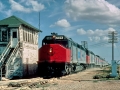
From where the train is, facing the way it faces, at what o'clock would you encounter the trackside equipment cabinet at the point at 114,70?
The trackside equipment cabinet is roughly at 8 o'clock from the train.

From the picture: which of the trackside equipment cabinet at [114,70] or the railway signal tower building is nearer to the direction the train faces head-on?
the railway signal tower building

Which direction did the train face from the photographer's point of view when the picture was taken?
facing the viewer and to the left of the viewer

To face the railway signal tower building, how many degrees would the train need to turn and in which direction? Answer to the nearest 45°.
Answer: approximately 45° to its right
